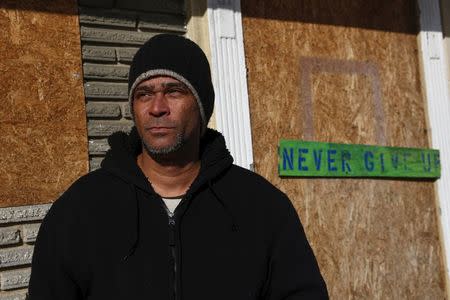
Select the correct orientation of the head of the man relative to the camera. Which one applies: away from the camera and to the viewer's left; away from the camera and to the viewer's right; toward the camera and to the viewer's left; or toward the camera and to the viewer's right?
toward the camera and to the viewer's left

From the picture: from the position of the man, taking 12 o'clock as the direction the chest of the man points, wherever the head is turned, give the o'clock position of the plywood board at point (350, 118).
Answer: The plywood board is roughly at 7 o'clock from the man.

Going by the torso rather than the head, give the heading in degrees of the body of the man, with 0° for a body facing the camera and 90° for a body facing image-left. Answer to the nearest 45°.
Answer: approximately 0°

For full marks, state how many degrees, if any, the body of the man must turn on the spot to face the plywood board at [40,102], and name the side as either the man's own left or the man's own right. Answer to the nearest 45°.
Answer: approximately 135° to the man's own right

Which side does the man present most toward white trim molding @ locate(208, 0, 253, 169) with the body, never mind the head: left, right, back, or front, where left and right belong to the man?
back

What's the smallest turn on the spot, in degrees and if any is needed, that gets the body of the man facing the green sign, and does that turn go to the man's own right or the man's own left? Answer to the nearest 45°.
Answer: approximately 135° to the man's own left

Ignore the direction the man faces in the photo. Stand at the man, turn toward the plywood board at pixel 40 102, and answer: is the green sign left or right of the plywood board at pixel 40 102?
right
